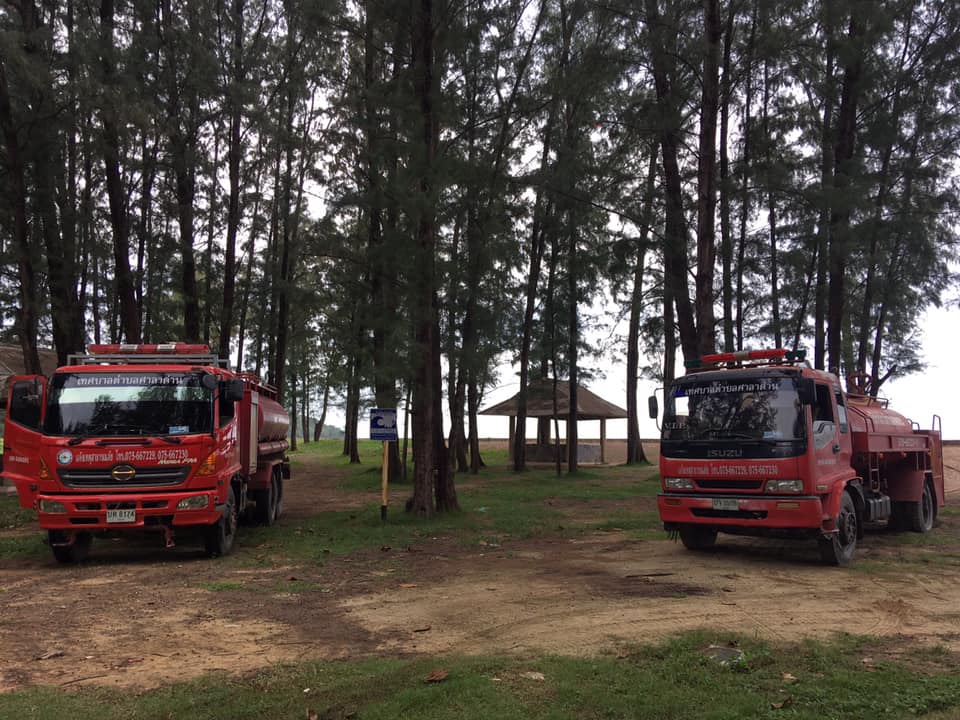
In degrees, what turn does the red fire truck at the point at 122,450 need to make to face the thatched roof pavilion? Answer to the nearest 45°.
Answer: approximately 135° to its left

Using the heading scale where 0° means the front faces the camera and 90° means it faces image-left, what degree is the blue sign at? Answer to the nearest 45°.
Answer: approximately 0°

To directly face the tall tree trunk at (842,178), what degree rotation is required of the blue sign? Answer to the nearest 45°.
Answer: approximately 90° to its left

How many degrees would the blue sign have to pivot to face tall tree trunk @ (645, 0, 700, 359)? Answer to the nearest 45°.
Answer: approximately 135° to its left

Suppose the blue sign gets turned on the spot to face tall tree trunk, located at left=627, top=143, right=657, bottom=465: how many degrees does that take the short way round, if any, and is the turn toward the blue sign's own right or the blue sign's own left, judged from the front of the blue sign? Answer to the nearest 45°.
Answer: approximately 135° to the blue sign's own left

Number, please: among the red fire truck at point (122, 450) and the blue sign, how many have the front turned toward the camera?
2

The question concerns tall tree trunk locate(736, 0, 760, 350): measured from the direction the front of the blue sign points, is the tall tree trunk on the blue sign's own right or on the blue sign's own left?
on the blue sign's own left

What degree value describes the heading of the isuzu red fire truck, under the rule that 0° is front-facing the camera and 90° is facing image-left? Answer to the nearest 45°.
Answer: approximately 45°

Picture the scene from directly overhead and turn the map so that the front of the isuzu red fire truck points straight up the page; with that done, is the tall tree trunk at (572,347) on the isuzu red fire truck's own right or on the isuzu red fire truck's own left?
on the isuzu red fire truck's own right
